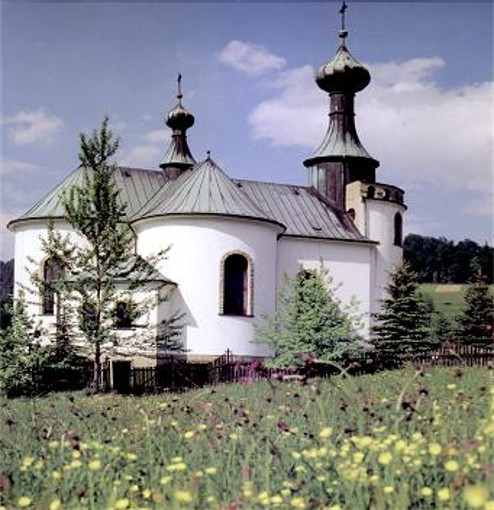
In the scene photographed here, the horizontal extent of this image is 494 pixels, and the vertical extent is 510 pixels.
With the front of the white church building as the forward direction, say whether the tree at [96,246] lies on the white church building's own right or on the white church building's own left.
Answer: on the white church building's own right

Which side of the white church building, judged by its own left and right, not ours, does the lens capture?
right

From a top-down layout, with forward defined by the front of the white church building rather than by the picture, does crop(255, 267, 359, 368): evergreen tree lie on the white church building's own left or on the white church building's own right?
on the white church building's own right

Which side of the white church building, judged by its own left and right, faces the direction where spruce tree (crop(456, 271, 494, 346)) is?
front

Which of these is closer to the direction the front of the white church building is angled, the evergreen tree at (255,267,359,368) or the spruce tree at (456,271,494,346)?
the spruce tree

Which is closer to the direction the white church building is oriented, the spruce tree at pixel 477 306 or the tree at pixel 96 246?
the spruce tree
